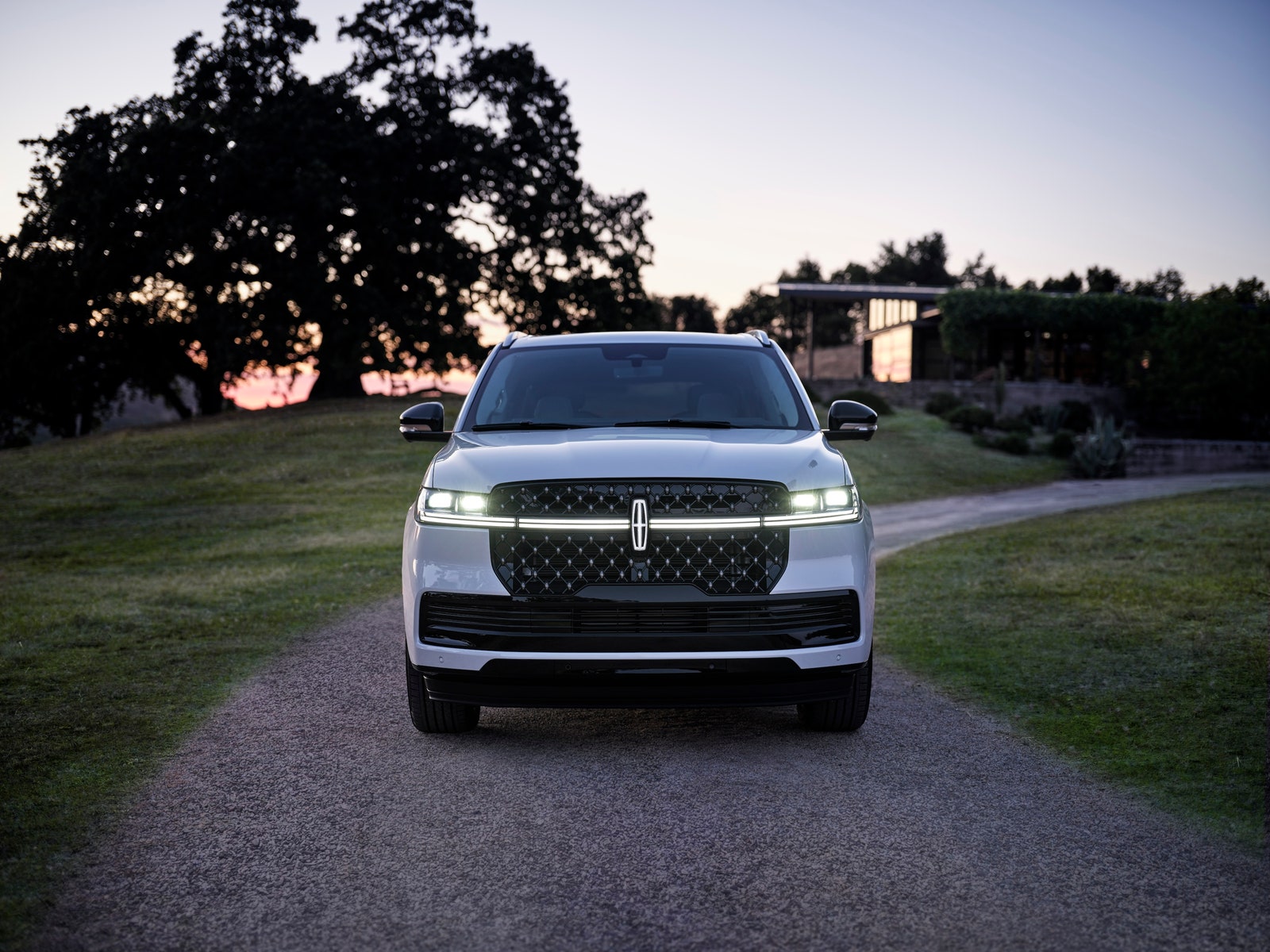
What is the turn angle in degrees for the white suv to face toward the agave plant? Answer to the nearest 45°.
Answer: approximately 135° to its left

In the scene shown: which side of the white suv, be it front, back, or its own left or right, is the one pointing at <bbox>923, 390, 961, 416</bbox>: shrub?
back

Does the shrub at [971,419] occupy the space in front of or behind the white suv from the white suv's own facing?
behind

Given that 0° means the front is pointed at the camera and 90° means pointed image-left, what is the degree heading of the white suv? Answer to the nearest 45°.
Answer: approximately 0°

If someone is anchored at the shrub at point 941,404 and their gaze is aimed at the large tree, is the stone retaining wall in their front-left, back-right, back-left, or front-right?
back-left

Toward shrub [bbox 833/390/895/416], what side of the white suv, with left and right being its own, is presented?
back

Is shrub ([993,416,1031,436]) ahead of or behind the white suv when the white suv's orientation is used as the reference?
behind
